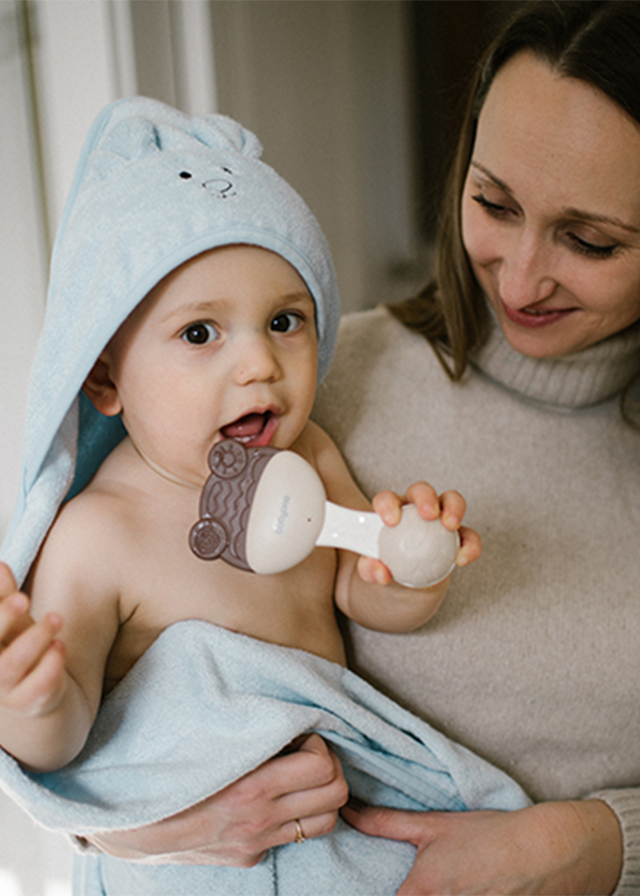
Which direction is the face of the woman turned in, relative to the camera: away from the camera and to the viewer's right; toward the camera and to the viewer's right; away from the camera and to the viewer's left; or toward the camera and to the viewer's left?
toward the camera and to the viewer's left

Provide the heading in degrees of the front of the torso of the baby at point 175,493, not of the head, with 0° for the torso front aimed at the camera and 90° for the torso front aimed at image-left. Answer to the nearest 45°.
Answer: approximately 315°

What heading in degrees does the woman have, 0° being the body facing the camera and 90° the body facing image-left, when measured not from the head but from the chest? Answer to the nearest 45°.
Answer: approximately 45°
